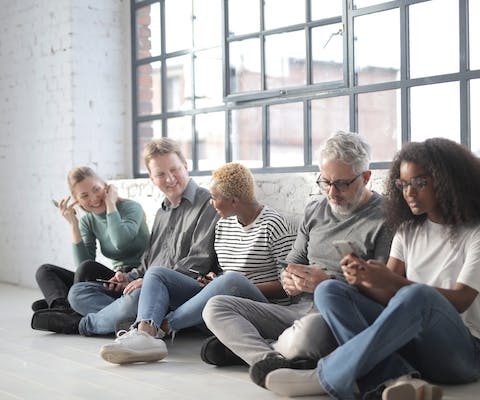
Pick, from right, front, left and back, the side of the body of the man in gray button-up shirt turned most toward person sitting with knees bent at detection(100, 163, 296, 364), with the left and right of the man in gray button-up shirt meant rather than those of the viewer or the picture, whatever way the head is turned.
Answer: left

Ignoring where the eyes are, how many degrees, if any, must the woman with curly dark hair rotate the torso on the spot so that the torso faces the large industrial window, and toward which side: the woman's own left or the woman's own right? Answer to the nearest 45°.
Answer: approximately 135° to the woman's own right

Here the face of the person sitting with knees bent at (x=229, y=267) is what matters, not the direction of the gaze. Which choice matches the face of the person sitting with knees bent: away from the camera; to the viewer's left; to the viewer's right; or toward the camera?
to the viewer's left

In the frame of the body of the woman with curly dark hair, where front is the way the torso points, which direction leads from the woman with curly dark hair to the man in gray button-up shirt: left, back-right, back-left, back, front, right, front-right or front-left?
right

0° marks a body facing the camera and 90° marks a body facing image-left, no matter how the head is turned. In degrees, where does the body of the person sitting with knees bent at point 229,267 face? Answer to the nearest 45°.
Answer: approximately 45°

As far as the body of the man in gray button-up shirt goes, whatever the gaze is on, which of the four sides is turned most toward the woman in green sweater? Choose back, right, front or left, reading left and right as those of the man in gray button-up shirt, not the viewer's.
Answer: right

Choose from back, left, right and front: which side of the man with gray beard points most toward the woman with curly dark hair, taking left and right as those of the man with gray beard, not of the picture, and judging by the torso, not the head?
left

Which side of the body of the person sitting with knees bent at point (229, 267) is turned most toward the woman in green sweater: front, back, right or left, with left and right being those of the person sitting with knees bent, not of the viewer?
right
